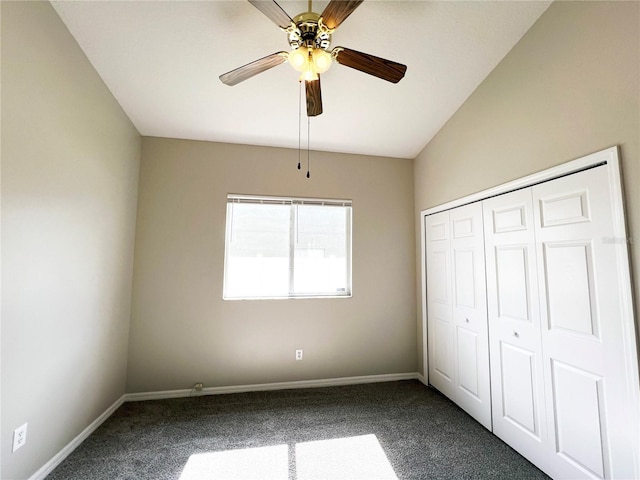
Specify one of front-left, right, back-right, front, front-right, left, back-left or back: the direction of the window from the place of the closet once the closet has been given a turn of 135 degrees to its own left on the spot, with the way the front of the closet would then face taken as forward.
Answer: back

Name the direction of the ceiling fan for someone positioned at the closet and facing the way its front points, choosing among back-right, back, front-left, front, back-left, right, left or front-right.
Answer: front

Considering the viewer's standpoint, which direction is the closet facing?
facing the viewer and to the left of the viewer
